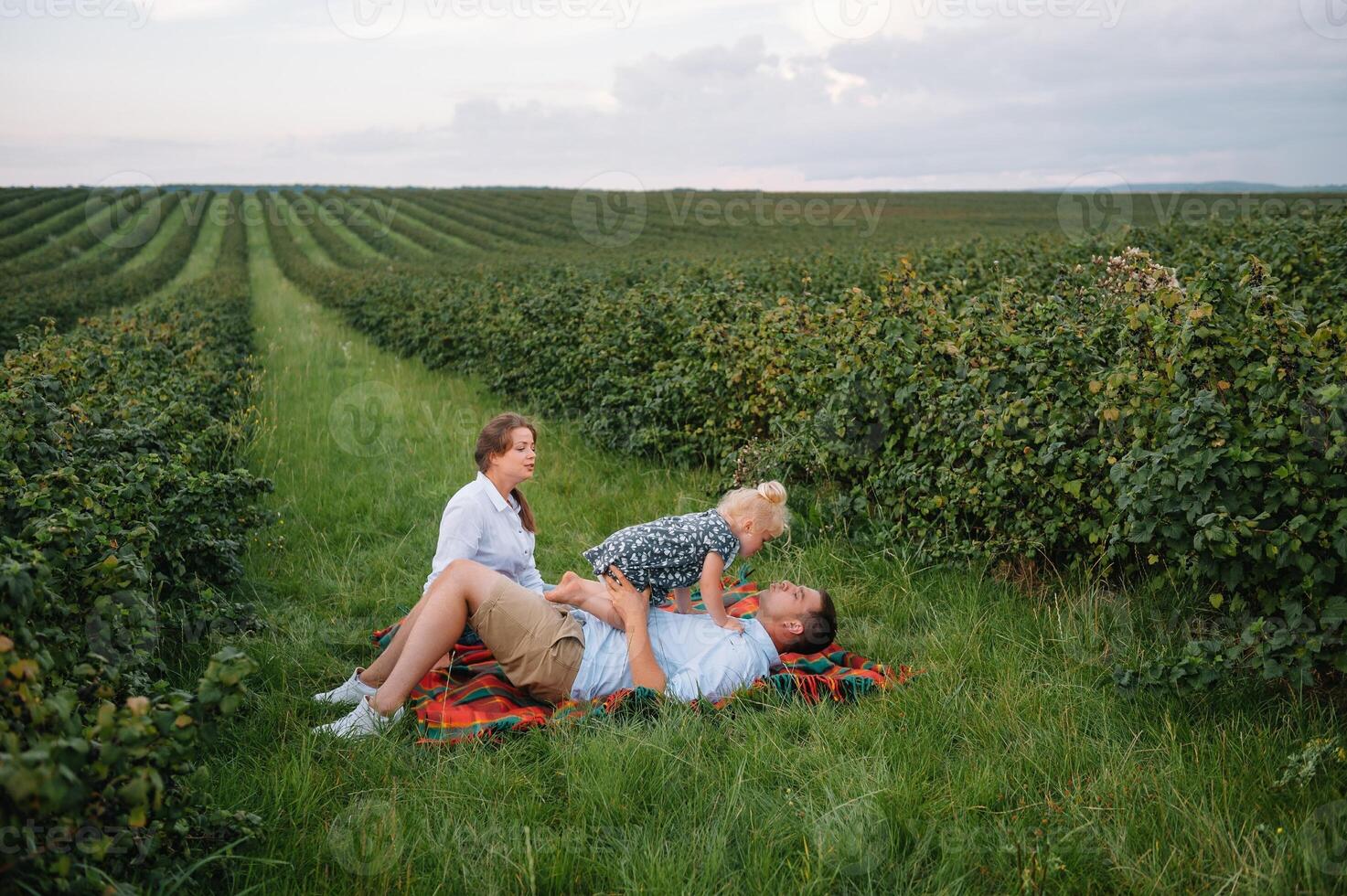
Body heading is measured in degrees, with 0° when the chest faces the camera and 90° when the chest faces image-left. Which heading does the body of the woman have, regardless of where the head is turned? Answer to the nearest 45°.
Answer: approximately 315°

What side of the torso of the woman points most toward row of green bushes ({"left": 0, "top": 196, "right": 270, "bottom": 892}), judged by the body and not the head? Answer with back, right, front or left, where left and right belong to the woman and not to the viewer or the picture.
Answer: right
